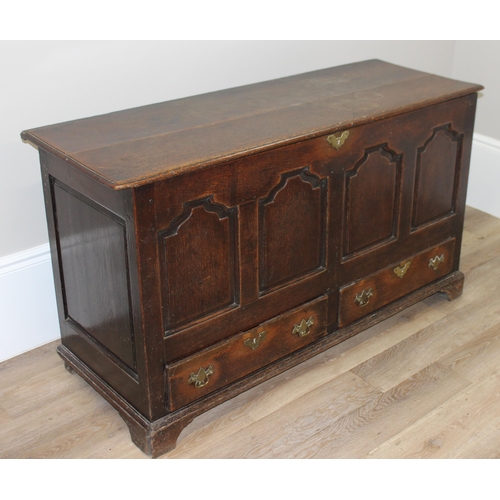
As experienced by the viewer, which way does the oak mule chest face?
facing the viewer and to the right of the viewer
